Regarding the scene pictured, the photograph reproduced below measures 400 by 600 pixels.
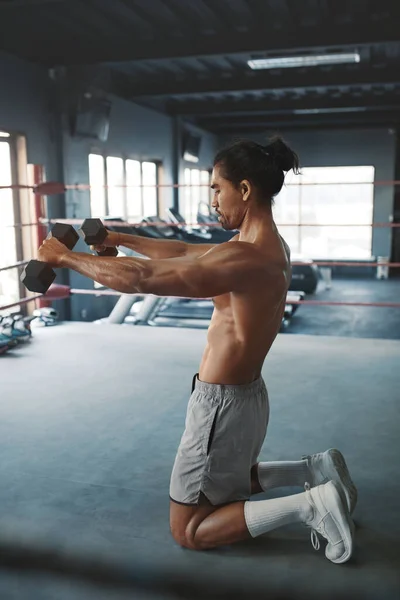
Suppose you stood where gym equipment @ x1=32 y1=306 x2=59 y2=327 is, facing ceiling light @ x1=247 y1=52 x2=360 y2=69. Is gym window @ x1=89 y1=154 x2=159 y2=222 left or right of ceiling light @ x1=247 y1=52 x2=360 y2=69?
left

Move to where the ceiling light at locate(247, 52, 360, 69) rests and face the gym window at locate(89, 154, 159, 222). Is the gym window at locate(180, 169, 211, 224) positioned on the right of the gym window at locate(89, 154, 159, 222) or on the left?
right

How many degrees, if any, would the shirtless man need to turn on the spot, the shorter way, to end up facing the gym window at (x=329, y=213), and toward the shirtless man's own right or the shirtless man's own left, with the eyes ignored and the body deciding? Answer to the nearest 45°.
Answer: approximately 90° to the shirtless man's own right

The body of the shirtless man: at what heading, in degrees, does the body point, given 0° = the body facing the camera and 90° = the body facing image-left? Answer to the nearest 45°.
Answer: approximately 90°

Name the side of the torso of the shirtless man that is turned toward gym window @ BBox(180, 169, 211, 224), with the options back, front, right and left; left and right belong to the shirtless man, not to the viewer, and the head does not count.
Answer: right

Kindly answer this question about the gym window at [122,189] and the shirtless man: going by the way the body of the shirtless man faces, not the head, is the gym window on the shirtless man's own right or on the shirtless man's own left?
on the shirtless man's own right

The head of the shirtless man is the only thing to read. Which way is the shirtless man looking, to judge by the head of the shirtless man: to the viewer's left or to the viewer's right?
to the viewer's left
